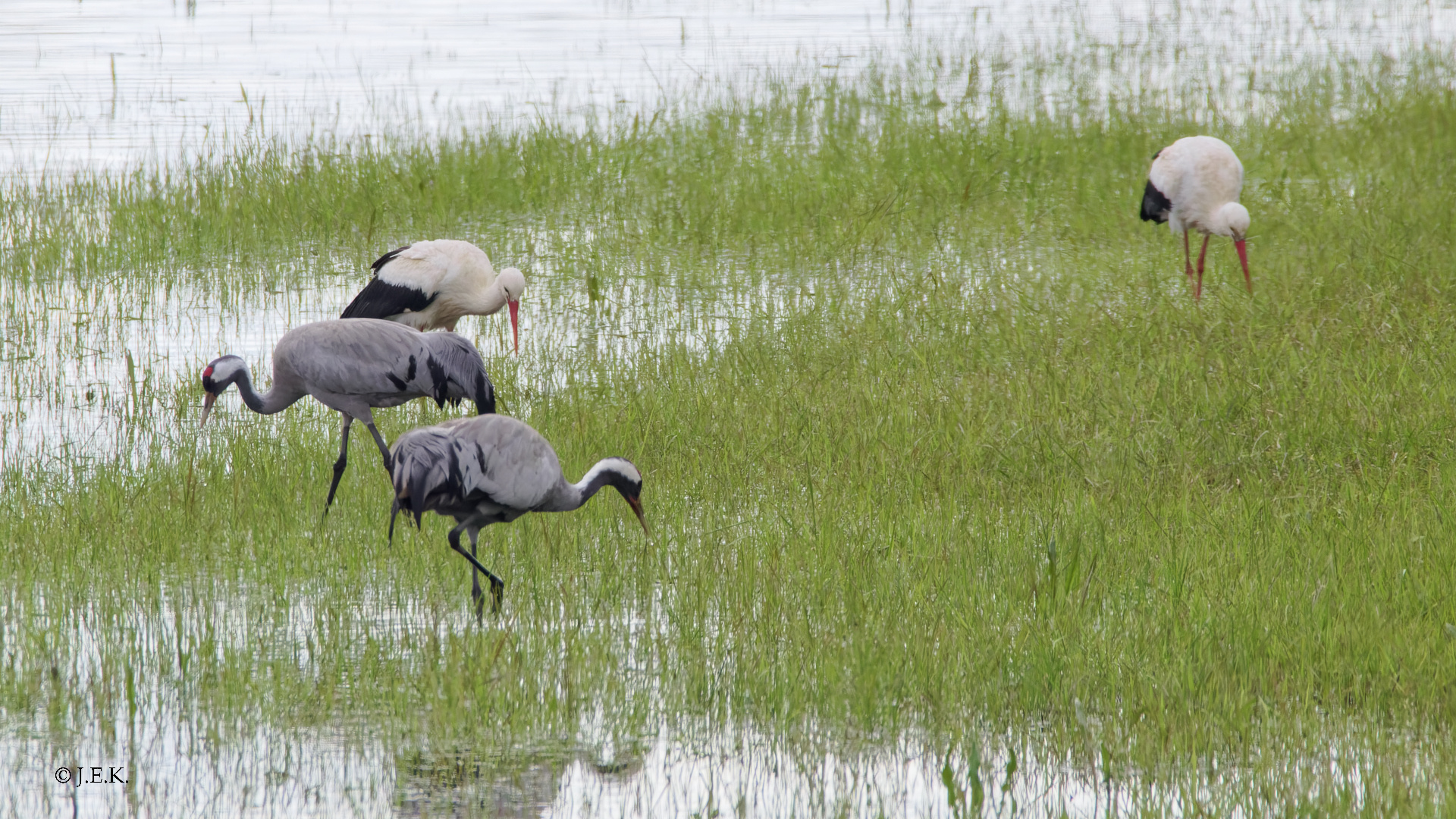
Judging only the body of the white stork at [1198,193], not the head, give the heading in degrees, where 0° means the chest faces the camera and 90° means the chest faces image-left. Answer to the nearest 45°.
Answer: approximately 315°
